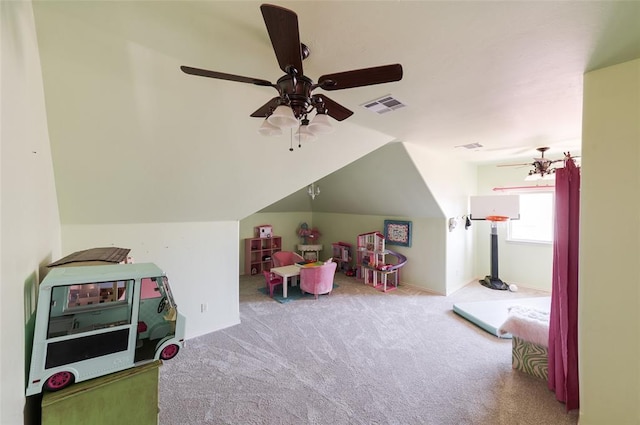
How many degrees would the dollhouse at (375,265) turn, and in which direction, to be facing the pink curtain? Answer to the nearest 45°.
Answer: approximately 90° to its left

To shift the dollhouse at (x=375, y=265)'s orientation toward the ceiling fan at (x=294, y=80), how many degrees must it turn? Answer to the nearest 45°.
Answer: approximately 45° to its left

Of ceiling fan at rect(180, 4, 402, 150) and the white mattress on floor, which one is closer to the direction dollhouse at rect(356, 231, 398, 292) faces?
the ceiling fan

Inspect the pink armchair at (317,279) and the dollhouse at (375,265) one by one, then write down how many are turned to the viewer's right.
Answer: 0

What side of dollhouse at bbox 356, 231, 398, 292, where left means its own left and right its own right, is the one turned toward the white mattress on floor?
left

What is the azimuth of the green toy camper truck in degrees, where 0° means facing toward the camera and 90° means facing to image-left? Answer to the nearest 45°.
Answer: approximately 225°

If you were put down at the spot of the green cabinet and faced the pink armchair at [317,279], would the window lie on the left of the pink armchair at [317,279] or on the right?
right
